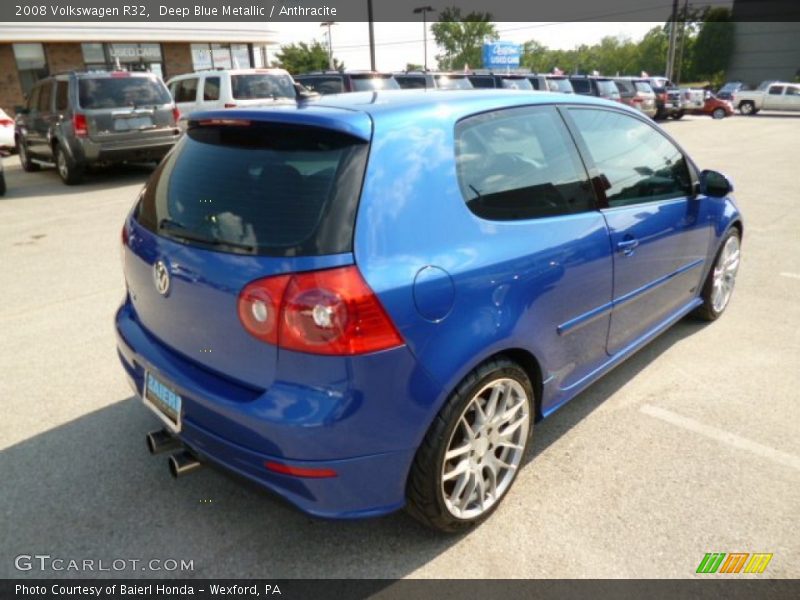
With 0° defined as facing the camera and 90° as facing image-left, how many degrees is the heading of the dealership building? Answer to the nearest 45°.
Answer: approximately 0°

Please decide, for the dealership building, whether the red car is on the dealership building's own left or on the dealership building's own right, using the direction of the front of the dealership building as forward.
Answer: on the dealership building's own left

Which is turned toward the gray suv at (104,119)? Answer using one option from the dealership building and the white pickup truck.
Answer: the dealership building

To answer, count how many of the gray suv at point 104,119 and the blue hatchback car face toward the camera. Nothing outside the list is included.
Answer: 0

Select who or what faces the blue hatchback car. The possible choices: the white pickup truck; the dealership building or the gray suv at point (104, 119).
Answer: the dealership building

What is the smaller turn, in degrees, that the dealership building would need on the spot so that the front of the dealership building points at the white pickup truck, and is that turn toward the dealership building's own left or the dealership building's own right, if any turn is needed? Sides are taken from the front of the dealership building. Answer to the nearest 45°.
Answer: approximately 90° to the dealership building's own left

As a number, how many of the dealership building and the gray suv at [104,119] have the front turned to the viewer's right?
0

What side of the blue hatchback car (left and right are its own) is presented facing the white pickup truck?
front

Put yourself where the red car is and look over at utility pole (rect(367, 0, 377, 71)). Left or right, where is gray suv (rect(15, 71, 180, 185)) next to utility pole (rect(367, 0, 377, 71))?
left

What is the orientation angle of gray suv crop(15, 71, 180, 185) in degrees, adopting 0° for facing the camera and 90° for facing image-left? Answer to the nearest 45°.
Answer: approximately 135°

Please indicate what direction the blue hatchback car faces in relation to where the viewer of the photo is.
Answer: facing away from the viewer and to the right of the viewer

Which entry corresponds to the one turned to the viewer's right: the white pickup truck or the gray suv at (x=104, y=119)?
the white pickup truck
